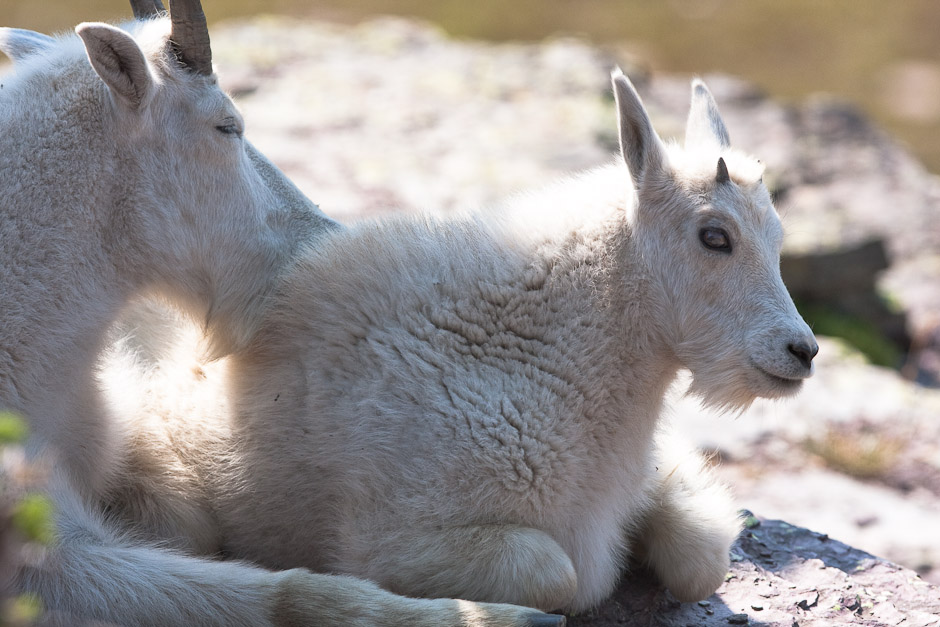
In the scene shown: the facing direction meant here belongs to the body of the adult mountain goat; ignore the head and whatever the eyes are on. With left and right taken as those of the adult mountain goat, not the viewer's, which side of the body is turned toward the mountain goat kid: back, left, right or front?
front

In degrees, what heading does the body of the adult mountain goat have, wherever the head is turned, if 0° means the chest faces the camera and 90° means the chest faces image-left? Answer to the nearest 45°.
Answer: approximately 270°
